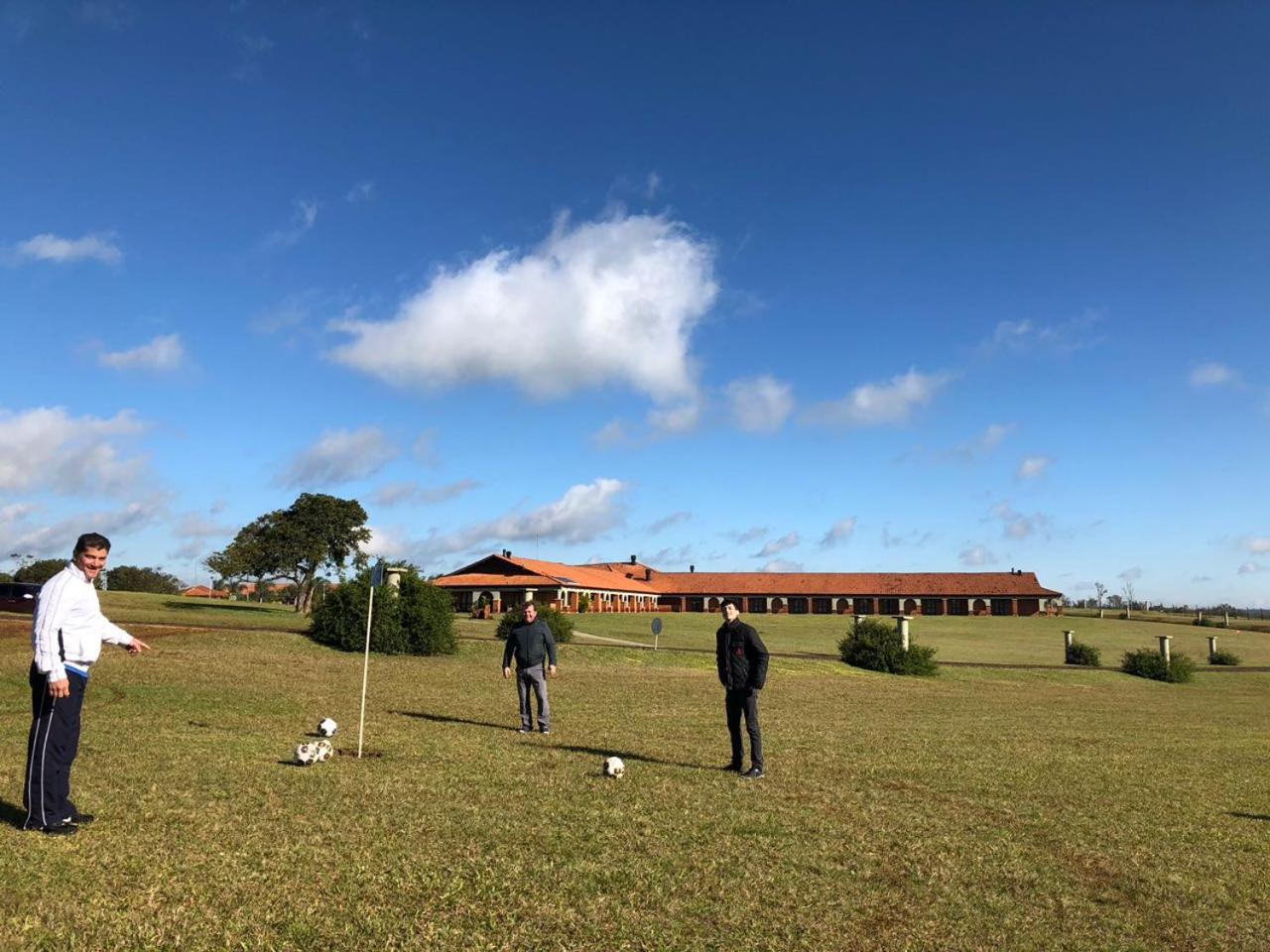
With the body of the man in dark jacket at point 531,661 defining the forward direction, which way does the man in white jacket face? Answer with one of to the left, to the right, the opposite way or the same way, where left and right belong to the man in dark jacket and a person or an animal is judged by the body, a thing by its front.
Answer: to the left

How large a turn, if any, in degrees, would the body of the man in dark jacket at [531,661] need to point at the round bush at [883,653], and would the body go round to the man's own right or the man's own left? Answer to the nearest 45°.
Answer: approximately 135° to the man's own left

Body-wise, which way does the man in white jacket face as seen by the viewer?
to the viewer's right

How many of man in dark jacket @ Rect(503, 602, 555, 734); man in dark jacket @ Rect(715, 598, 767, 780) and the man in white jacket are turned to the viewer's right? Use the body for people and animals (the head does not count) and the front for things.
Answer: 1

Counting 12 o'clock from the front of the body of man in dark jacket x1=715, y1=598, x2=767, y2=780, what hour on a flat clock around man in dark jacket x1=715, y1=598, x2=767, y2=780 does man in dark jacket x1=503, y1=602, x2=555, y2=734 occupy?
man in dark jacket x1=503, y1=602, x2=555, y2=734 is roughly at 3 o'clock from man in dark jacket x1=715, y1=598, x2=767, y2=780.

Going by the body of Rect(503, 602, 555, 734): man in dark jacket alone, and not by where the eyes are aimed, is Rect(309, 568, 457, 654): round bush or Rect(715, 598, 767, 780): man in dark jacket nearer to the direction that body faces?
the man in dark jacket

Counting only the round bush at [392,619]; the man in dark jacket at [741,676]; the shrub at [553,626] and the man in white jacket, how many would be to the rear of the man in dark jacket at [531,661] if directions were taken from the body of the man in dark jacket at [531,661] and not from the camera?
2

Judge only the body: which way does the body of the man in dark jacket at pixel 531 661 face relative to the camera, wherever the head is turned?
toward the camera

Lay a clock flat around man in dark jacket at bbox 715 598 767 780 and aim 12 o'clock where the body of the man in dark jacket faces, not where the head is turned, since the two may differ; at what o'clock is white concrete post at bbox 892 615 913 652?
The white concrete post is roughly at 5 o'clock from the man in dark jacket.

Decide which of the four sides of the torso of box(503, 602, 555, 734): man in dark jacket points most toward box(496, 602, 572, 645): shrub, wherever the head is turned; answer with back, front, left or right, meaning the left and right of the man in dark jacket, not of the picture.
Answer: back

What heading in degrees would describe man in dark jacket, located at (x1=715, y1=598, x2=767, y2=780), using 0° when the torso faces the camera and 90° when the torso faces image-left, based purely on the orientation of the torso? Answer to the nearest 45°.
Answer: approximately 45°

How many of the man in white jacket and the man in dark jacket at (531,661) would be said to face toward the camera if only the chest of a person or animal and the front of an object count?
1

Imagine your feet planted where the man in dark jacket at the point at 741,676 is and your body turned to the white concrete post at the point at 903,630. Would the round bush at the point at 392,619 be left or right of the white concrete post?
left
